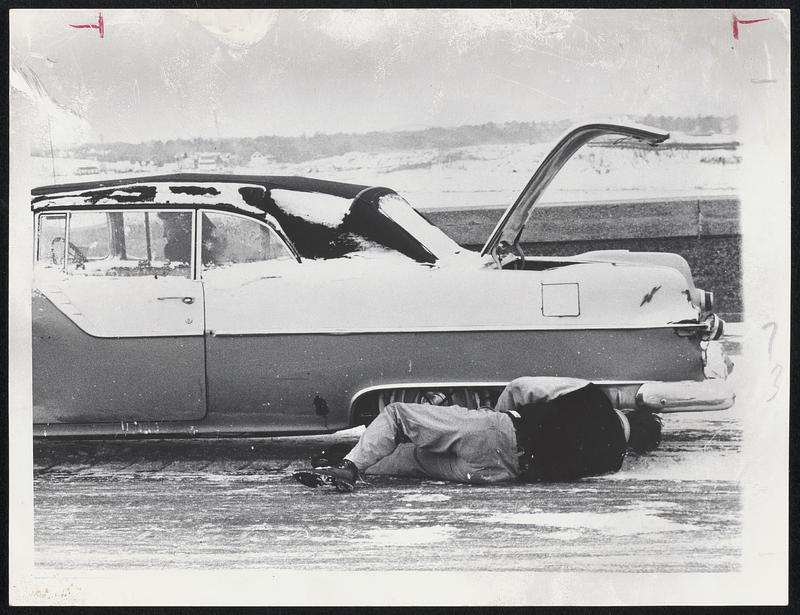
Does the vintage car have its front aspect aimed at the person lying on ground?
no

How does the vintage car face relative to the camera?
to the viewer's left
